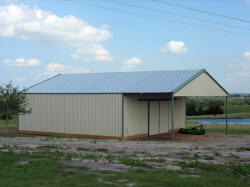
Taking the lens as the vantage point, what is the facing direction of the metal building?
facing the viewer and to the right of the viewer

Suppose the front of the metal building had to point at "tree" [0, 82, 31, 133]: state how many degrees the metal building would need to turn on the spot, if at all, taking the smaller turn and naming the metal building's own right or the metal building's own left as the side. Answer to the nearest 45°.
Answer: approximately 135° to the metal building's own right
